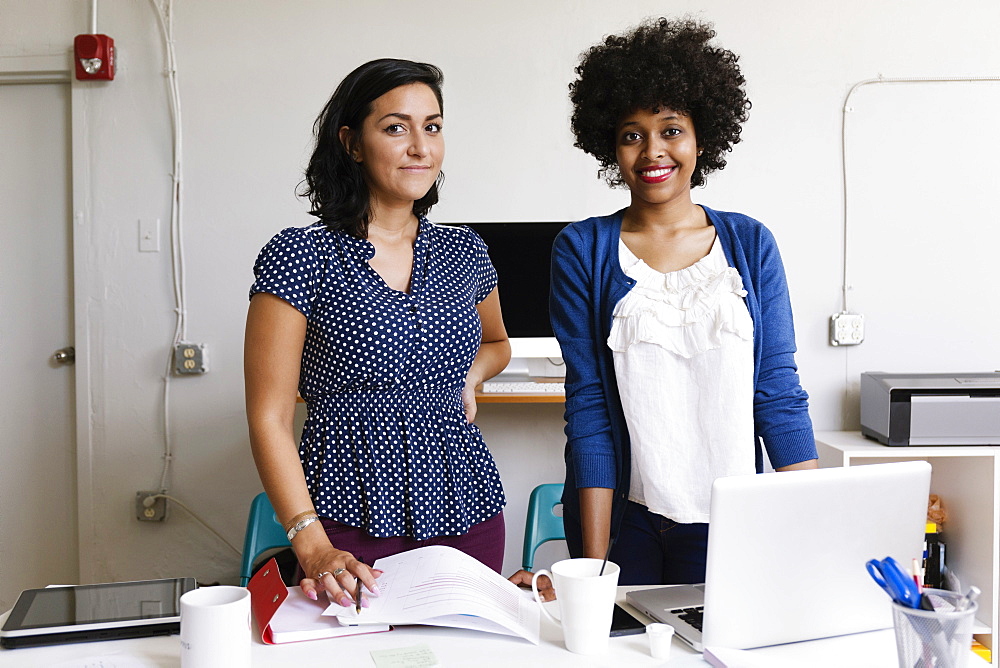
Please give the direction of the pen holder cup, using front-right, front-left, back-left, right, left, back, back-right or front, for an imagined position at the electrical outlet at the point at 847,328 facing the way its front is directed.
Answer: front

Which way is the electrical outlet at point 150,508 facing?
toward the camera

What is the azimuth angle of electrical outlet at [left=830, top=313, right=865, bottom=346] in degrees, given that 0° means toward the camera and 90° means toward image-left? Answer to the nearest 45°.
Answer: approximately 0°

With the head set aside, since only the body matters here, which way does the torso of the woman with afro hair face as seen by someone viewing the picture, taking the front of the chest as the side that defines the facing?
toward the camera

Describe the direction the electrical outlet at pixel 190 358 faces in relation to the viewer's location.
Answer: facing the viewer

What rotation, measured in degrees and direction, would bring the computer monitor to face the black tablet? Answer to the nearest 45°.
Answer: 0° — it already faces it

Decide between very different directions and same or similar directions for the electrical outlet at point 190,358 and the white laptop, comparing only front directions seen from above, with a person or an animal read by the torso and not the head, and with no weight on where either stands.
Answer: very different directions

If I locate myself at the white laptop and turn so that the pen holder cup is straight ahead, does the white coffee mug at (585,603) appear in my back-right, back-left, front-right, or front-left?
back-right

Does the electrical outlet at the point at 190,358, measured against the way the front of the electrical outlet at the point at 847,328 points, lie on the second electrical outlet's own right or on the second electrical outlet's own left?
on the second electrical outlet's own right

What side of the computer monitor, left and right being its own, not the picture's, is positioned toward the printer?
left

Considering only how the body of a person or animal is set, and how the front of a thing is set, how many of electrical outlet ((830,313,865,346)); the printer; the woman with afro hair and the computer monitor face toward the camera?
4

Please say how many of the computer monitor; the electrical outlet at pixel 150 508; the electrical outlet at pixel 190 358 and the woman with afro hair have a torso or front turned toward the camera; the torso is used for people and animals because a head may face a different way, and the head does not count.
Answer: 4

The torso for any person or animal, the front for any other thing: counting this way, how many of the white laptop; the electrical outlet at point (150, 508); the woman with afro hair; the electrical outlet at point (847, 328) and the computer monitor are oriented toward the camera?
4
